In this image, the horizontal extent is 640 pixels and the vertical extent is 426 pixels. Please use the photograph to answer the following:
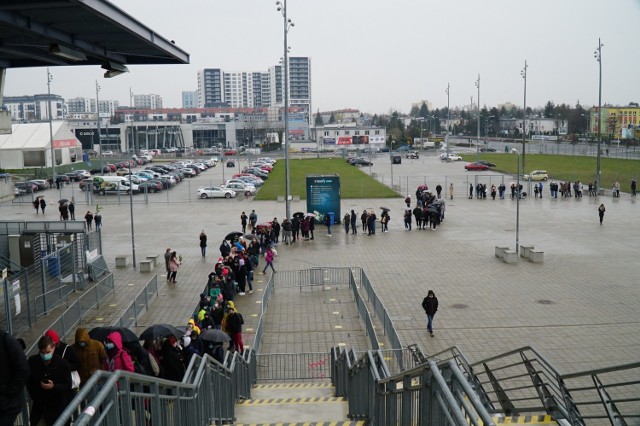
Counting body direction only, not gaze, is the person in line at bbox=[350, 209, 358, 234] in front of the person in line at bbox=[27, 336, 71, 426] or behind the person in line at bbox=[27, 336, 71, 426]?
behind

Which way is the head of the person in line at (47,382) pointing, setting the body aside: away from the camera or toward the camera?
toward the camera

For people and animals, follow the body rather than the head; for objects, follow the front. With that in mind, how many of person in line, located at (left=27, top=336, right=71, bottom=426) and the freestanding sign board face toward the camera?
2

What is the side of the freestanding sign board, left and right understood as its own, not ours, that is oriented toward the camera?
front

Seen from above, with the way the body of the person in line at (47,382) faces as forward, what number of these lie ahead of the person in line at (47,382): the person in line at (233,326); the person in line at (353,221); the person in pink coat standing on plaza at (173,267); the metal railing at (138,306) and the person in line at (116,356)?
0

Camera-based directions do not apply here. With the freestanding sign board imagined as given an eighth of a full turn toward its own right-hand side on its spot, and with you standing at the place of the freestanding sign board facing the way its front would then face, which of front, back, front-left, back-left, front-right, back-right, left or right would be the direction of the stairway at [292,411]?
front-left

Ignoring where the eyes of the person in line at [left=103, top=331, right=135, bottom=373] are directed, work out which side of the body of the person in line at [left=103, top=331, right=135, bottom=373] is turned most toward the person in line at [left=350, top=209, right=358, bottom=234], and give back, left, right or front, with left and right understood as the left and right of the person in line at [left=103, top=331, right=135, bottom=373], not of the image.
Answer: back

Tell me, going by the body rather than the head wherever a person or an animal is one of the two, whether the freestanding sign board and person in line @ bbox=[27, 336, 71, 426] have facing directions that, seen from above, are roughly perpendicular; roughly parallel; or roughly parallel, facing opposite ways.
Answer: roughly parallel

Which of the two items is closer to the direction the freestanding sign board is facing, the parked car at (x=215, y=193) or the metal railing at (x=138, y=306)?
the metal railing

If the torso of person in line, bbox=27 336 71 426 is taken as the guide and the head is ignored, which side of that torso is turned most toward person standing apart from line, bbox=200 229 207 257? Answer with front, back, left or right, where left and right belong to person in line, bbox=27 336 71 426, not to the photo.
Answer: back

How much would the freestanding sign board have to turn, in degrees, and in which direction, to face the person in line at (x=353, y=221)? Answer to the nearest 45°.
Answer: approximately 45° to its left

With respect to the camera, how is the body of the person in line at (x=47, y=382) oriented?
toward the camera

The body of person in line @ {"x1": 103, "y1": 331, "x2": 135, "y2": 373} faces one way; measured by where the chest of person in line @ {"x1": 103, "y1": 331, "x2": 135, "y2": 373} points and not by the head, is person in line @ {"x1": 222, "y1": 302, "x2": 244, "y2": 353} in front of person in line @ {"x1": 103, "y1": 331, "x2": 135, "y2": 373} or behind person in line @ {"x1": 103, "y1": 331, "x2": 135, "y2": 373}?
behind

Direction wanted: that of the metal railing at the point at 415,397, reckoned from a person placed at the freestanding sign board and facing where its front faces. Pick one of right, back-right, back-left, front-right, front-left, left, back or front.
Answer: front

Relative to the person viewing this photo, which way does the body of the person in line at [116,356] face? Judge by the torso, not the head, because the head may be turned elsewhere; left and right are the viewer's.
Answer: facing the viewer and to the left of the viewer

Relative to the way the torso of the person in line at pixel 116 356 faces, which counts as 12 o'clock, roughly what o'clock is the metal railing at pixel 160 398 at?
The metal railing is roughly at 10 o'clock from the person in line.

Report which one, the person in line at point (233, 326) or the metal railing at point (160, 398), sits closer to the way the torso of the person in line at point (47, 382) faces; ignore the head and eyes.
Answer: the metal railing

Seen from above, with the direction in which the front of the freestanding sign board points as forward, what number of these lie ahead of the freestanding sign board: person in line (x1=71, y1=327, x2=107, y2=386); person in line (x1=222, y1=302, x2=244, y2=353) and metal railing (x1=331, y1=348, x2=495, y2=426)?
3

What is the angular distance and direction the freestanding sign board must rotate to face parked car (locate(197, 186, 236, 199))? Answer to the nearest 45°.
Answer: approximately 135° to its right
